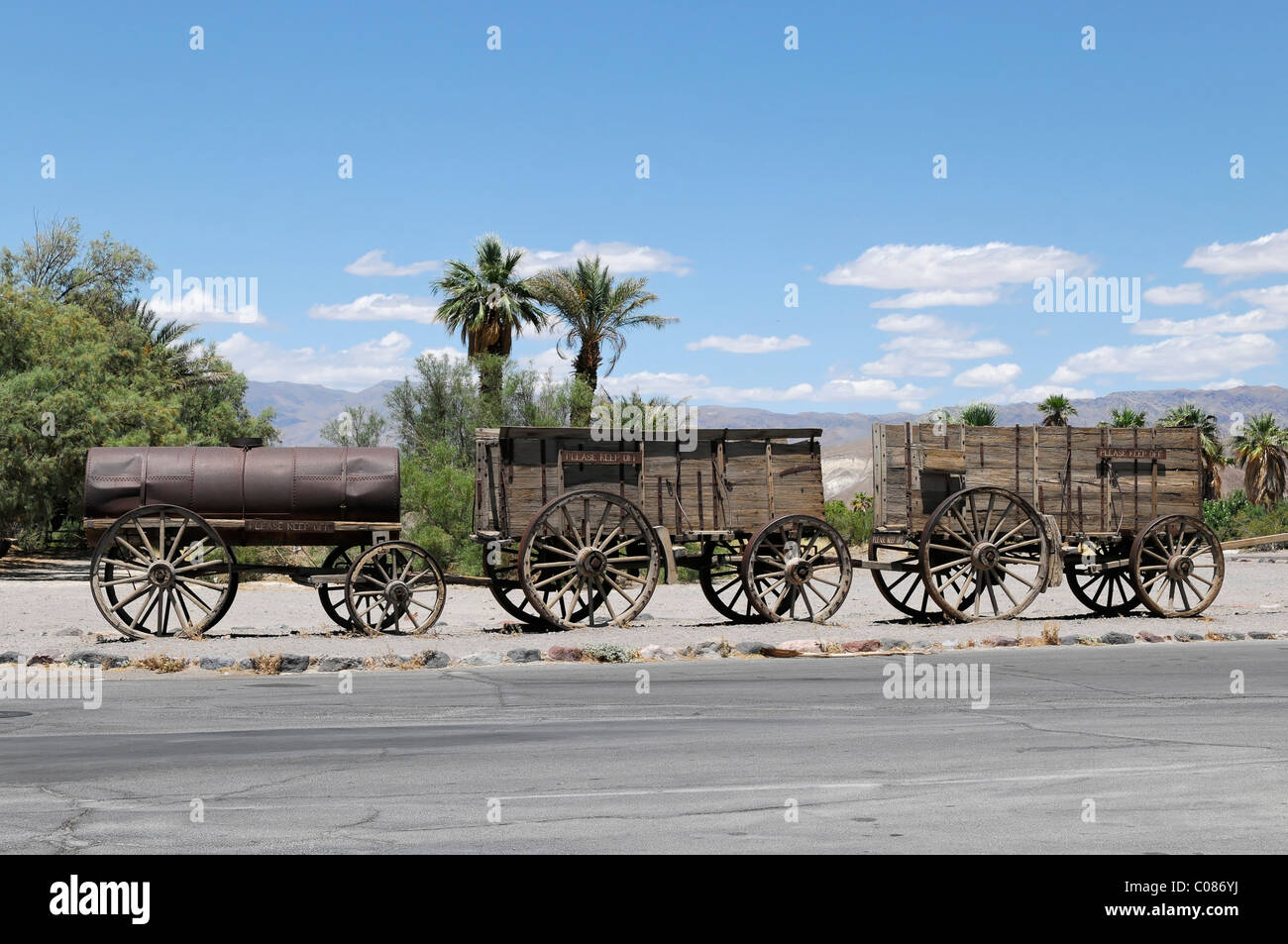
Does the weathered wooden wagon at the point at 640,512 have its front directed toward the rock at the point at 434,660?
no

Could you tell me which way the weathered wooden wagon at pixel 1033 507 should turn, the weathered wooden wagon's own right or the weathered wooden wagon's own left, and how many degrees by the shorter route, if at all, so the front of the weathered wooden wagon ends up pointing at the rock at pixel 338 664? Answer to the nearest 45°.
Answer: approximately 135° to the weathered wooden wagon's own right

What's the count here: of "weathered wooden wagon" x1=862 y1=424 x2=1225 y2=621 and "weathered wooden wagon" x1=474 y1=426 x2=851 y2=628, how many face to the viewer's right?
2

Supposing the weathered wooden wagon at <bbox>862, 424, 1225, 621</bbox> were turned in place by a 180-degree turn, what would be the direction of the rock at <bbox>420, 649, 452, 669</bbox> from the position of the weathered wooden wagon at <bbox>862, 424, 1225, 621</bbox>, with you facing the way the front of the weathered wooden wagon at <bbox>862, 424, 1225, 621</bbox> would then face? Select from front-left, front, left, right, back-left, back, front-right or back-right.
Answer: front-left

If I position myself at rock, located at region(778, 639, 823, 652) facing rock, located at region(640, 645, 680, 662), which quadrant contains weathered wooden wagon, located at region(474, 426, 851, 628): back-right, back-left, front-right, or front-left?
front-right

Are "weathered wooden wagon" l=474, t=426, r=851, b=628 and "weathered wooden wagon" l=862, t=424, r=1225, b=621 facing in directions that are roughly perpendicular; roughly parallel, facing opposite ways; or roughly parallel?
roughly parallel

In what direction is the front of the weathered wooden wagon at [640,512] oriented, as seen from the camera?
facing to the right of the viewer

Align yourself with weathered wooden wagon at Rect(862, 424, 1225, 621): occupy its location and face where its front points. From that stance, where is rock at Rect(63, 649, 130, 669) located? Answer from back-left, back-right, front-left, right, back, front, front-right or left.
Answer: back-right

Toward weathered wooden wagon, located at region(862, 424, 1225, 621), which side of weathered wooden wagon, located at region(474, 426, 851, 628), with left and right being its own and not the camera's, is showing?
front

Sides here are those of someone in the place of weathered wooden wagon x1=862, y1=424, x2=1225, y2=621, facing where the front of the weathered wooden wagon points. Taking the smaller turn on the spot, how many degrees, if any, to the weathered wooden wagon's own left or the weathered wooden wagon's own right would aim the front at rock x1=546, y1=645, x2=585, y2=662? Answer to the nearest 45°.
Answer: approximately 135° to the weathered wooden wagon's own right

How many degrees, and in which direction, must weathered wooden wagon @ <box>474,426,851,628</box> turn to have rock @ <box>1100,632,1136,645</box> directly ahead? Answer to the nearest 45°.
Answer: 0° — it already faces it

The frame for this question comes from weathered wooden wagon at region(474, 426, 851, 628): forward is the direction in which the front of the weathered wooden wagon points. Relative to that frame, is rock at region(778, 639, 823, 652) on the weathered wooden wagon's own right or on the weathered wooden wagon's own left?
on the weathered wooden wagon's own right

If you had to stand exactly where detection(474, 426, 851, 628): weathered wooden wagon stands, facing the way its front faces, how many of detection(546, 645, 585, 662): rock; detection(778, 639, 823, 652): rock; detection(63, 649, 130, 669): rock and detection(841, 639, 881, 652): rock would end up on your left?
0

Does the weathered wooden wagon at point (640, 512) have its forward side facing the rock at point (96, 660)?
no

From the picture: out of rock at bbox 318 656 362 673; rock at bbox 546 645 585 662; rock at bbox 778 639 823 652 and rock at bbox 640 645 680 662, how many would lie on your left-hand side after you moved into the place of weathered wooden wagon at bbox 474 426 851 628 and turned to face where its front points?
0

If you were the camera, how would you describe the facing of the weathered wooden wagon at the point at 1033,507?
facing to the right of the viewer
